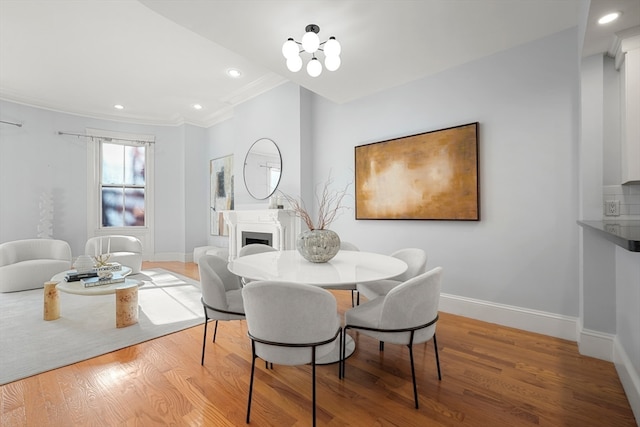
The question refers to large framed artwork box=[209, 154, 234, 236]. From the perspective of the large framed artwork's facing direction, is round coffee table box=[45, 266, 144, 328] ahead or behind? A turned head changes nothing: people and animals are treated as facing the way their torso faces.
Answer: ahead

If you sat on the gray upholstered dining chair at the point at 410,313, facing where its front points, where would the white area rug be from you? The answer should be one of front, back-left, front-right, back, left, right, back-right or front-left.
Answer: front-left

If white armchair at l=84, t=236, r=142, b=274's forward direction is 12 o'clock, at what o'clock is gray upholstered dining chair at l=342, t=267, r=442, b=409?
The gray upholstered dining chair is roughly at 10 o'clock from the white armchair.

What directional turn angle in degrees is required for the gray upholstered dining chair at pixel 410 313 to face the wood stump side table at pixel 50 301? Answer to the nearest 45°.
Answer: approximately 45° to its left

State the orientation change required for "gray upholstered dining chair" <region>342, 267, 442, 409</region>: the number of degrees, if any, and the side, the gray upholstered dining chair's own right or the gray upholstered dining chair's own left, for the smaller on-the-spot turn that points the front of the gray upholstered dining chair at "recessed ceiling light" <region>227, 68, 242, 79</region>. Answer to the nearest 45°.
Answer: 0° — it already faces it

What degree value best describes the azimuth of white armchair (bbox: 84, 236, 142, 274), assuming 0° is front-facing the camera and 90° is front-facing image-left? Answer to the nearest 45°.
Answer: approximately 45°

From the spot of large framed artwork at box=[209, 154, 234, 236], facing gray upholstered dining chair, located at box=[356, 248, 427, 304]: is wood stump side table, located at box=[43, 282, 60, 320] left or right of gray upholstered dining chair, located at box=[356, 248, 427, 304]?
right

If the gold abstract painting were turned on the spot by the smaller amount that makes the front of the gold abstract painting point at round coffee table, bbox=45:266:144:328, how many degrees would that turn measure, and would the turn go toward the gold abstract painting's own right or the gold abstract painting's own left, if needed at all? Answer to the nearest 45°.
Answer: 0° — it already faces it

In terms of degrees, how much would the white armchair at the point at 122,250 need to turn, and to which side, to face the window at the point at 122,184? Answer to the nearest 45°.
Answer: approximately 135° to its right

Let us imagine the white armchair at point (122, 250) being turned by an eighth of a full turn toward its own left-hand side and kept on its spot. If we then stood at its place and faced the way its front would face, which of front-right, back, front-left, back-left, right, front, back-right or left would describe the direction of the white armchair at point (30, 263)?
right

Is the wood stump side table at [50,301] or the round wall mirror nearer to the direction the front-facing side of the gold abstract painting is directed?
the wood stump side table

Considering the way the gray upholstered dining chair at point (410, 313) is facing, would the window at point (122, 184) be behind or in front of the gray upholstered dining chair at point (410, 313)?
in front

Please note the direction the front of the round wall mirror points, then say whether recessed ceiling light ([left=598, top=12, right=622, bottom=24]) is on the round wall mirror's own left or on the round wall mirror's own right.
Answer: on the round wall mirror's own left

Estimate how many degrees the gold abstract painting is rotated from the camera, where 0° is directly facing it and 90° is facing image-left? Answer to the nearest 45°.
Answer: approximately 45°

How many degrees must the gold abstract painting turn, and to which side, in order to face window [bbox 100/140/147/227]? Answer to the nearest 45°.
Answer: approximately 45° to its right

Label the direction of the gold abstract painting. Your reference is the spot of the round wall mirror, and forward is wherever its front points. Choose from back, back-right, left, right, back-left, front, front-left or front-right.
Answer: left

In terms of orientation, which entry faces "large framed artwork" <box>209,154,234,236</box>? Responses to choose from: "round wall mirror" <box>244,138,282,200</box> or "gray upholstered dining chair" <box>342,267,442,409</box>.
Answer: the gray upholstered dining chair
